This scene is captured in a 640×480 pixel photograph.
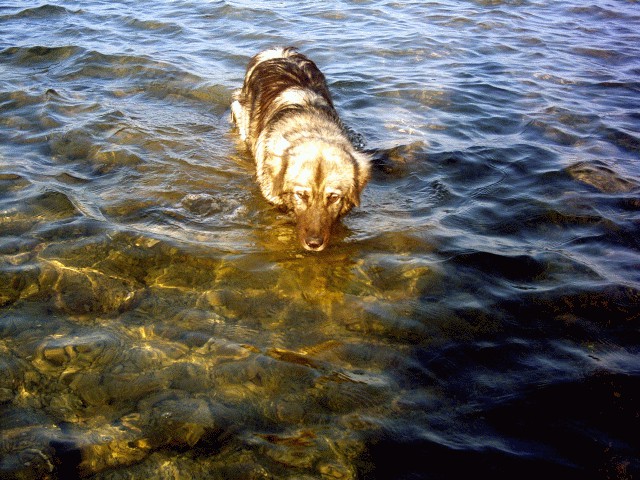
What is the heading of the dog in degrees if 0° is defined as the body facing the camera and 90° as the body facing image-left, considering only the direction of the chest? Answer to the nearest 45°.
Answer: approximately 0°
